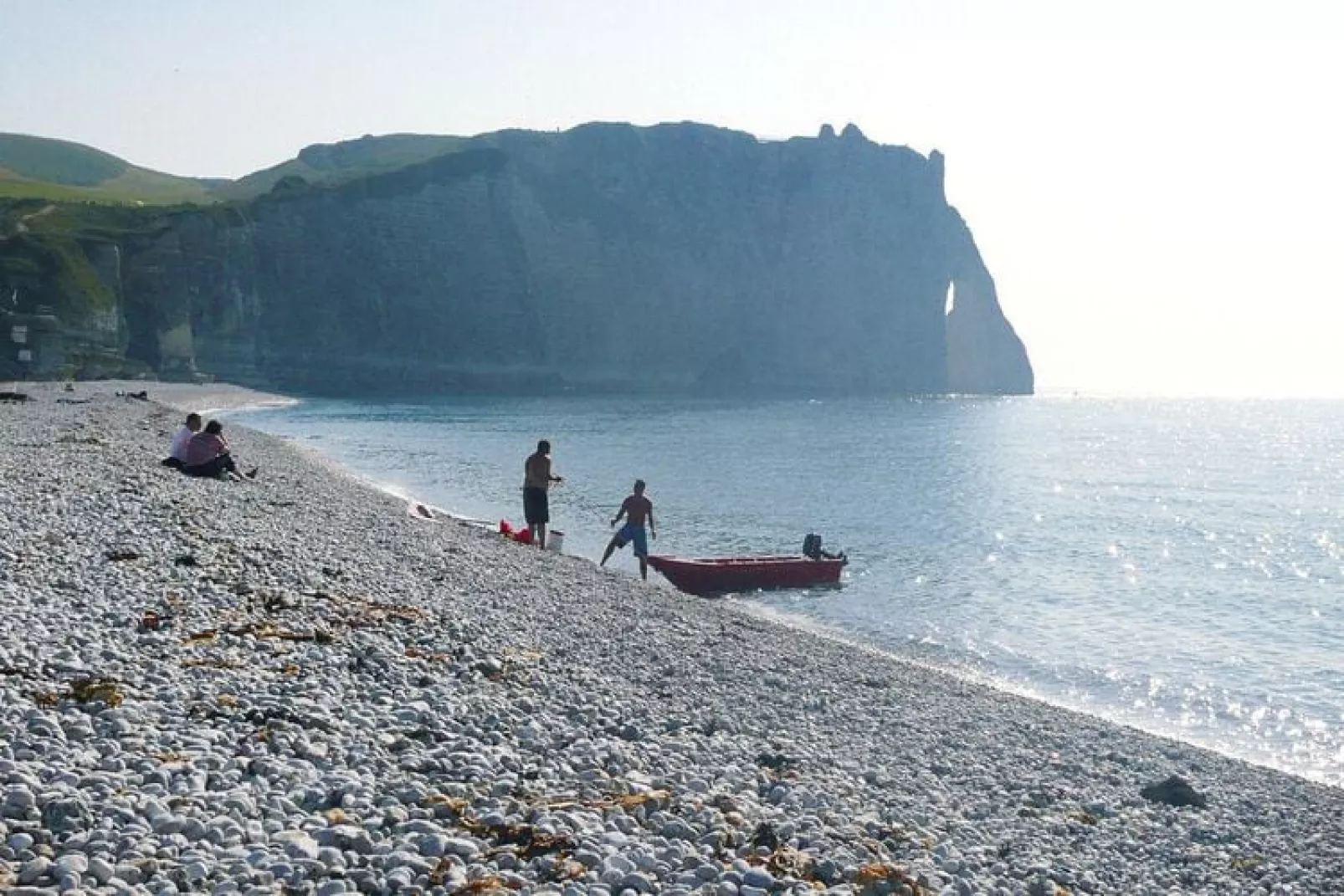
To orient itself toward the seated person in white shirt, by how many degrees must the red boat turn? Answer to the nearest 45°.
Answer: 0° — it already faces them

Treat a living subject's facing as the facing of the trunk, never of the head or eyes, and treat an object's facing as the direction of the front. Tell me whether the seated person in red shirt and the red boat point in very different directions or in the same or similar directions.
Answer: very different directions

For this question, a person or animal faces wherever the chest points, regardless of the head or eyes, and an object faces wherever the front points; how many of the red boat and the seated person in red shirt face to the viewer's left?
1

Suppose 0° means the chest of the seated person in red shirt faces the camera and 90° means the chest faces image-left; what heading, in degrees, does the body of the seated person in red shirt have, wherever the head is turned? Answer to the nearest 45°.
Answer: approximately 270°

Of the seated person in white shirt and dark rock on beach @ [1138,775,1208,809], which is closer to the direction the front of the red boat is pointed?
the seated person in white shirt

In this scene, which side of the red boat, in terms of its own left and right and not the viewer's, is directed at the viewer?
left

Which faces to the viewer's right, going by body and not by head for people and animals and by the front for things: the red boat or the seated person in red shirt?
the seated person in red shirt

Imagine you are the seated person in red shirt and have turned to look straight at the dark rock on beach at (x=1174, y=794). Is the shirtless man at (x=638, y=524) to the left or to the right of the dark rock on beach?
left
